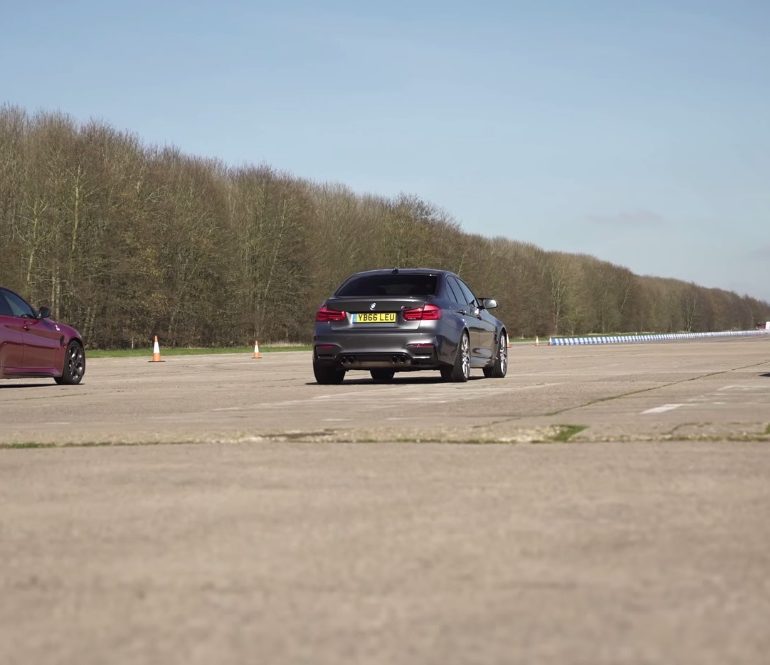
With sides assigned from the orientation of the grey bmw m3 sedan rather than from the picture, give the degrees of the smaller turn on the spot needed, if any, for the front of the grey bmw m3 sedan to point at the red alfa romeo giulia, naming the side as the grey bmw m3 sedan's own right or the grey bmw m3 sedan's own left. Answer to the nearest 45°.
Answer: approximately 135° to the grey bmw m3 sedan's own left

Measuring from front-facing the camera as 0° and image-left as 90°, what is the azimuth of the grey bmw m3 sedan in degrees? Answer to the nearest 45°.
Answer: approximately 225°

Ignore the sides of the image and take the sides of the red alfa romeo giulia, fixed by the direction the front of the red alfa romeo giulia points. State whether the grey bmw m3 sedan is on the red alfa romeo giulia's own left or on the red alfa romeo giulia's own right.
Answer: on the red alfa romeo giulia's own right
